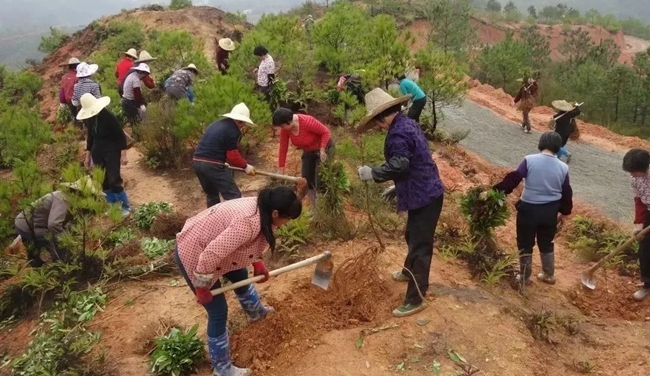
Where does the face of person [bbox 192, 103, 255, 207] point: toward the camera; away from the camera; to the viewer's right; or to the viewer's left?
to the viewer's right

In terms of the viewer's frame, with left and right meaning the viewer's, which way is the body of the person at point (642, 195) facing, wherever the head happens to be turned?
facing to the left of the viewer

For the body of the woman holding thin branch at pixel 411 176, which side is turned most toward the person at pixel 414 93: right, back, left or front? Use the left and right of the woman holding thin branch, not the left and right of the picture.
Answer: right

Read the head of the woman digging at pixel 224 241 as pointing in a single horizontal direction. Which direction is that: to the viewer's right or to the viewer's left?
to the viewer's right

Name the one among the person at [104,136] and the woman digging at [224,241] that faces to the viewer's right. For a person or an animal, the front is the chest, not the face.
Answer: the woman digging

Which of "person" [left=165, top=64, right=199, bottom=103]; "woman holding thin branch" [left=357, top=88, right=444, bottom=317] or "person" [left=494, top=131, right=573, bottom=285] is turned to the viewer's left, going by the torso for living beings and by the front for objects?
the woman holding thin branch
